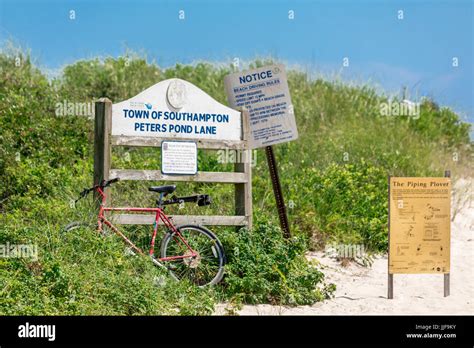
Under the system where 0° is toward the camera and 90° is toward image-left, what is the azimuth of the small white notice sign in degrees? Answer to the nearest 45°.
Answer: approximately 0°

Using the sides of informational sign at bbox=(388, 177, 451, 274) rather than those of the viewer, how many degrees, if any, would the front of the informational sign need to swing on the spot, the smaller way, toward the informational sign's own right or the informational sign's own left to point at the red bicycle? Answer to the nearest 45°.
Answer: approximately 90° to the informational sign's own right

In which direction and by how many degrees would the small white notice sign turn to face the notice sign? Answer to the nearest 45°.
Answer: approximately 135° to its left

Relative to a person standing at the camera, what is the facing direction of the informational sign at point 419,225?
facing the viewer

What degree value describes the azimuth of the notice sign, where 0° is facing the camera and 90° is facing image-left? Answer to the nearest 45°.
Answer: approximately 0°

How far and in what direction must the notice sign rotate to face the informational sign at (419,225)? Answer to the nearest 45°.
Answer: approximately 45° to its left

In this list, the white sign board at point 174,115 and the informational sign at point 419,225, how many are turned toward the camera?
2

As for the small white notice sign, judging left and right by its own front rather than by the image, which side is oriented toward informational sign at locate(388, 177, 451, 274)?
left
